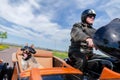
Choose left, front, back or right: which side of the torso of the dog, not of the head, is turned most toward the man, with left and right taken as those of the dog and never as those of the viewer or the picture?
left

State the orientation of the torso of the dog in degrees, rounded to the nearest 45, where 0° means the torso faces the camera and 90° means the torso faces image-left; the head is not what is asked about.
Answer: approximately 45°

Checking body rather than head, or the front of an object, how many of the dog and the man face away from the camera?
0
